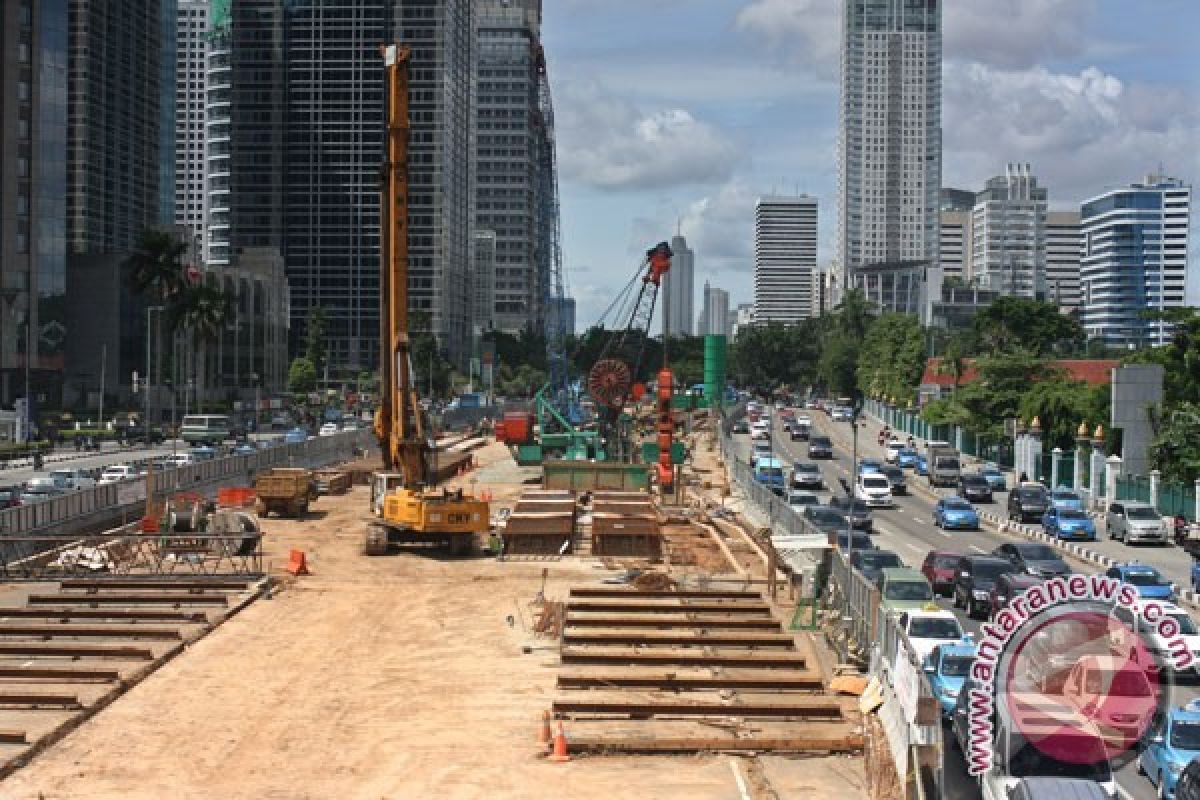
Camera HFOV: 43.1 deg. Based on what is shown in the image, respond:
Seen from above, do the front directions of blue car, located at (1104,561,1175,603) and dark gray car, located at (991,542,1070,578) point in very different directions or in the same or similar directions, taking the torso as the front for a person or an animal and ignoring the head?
same or similar directions

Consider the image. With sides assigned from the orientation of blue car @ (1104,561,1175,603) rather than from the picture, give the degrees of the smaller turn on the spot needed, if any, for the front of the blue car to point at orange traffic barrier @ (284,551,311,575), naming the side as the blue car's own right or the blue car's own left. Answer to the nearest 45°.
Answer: approximately 135° to the blue car's own right

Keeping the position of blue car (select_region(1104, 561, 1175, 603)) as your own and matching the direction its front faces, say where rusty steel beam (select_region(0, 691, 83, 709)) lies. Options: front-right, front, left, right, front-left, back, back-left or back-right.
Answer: right

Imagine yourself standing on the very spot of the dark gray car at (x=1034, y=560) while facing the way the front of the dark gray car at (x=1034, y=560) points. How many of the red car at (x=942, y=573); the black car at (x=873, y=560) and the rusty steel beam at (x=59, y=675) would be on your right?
3

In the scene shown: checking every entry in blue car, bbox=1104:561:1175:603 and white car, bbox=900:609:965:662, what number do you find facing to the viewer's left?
0

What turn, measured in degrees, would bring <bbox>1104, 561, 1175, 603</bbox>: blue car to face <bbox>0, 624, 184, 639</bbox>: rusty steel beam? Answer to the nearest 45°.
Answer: approximately 90° to its right

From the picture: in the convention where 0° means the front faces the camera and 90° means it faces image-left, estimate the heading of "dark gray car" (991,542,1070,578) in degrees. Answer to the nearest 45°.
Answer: approximately 315°

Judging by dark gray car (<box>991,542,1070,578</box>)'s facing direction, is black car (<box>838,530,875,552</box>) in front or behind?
behind

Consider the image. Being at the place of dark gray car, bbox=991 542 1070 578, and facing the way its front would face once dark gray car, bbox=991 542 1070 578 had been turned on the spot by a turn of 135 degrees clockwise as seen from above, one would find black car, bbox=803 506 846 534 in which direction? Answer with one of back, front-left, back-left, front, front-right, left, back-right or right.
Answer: front-right

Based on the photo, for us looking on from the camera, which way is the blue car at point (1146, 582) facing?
facing the viewer and to the right of the viewer
